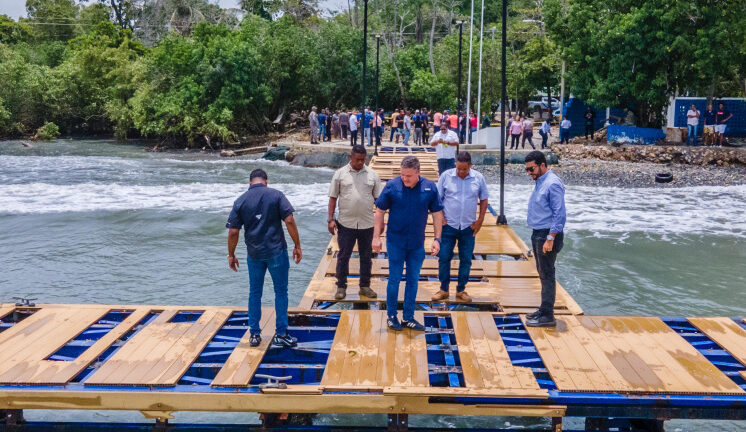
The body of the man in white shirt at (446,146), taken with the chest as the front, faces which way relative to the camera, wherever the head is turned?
toward the camera

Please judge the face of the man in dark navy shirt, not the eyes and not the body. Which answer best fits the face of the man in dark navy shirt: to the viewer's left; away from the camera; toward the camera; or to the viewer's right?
away from the camera

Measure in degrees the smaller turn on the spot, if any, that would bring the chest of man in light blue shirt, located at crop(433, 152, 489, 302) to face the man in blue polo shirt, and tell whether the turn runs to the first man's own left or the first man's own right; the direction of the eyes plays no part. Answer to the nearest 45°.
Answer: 0° — they already face them

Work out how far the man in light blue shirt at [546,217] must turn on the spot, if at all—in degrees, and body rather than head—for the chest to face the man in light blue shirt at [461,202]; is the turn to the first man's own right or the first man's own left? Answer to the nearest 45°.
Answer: approximately 45° to the first man's own right

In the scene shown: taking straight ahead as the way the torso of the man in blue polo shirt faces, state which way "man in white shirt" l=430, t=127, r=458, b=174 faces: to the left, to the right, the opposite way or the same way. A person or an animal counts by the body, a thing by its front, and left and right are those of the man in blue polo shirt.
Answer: the same way

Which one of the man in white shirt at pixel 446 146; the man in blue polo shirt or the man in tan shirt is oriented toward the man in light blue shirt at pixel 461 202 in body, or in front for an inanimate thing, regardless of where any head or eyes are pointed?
the man in white shirt

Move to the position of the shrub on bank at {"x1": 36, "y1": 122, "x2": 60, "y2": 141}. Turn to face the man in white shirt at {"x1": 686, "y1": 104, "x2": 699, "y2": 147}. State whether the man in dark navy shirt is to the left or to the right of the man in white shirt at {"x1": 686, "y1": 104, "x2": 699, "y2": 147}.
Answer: right

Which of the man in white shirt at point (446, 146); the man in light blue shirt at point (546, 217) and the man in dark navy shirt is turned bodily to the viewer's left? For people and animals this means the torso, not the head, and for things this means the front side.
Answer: the man in light blue shirt

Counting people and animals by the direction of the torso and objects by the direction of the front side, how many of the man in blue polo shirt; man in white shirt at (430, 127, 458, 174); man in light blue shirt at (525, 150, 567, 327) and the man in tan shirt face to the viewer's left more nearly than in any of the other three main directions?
1

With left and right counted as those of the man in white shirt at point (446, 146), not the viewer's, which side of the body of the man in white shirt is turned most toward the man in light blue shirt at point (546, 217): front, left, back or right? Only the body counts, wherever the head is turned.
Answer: front

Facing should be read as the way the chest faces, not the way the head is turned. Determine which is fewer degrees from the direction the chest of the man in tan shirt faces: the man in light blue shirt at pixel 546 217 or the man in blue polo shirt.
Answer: the man in blue polo shirt

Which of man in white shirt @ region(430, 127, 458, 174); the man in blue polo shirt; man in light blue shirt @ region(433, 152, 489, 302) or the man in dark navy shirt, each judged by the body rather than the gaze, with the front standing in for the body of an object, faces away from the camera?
the man in dark navy shirt

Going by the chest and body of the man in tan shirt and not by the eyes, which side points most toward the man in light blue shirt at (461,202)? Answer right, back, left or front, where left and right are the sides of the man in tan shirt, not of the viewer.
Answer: left

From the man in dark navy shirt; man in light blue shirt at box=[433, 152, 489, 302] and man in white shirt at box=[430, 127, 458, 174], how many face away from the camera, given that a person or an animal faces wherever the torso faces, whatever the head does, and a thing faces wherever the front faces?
1

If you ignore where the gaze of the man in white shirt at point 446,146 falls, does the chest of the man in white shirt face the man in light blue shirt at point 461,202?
yes

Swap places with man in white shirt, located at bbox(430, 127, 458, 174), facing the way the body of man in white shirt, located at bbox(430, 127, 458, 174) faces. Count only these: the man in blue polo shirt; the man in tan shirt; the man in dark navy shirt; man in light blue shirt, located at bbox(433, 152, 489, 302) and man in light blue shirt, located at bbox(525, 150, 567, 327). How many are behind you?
0

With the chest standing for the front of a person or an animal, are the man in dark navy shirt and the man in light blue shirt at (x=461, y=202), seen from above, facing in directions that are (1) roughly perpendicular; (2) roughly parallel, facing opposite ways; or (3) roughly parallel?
roughly parallel, facing opposite ways

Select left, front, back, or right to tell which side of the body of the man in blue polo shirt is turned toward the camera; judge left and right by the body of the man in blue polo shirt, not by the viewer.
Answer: front

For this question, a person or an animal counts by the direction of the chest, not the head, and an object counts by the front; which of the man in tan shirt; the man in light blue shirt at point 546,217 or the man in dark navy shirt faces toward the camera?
the man in tan shirt

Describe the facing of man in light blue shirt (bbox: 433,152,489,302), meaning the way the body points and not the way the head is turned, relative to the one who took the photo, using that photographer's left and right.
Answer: facing the viewer

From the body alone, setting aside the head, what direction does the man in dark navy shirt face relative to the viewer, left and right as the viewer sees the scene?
facing away from the viewer
